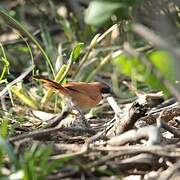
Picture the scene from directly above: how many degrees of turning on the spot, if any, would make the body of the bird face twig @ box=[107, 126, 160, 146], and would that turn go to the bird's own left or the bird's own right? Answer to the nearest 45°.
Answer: approximately 90° to the bird's own right

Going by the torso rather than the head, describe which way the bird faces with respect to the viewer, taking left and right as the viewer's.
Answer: facing to the right of the viewer
